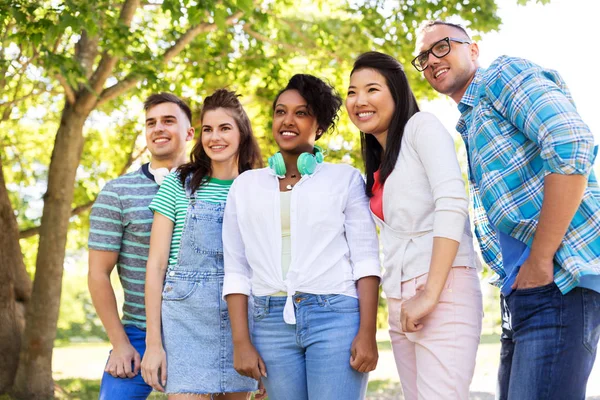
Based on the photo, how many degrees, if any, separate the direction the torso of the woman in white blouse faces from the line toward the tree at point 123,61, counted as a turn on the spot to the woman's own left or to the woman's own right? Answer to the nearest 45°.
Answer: approximately 180°

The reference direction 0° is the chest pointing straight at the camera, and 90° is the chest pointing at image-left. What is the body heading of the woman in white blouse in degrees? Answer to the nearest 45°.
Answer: approximately 0°

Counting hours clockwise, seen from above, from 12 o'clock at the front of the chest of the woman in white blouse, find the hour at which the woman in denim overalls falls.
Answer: The woman in denim overalls is roughly at 4 o'clock from the woman in white blouse.

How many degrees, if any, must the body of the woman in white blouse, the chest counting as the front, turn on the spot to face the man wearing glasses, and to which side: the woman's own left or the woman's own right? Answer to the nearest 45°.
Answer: approximately 45° to the woman's own left
